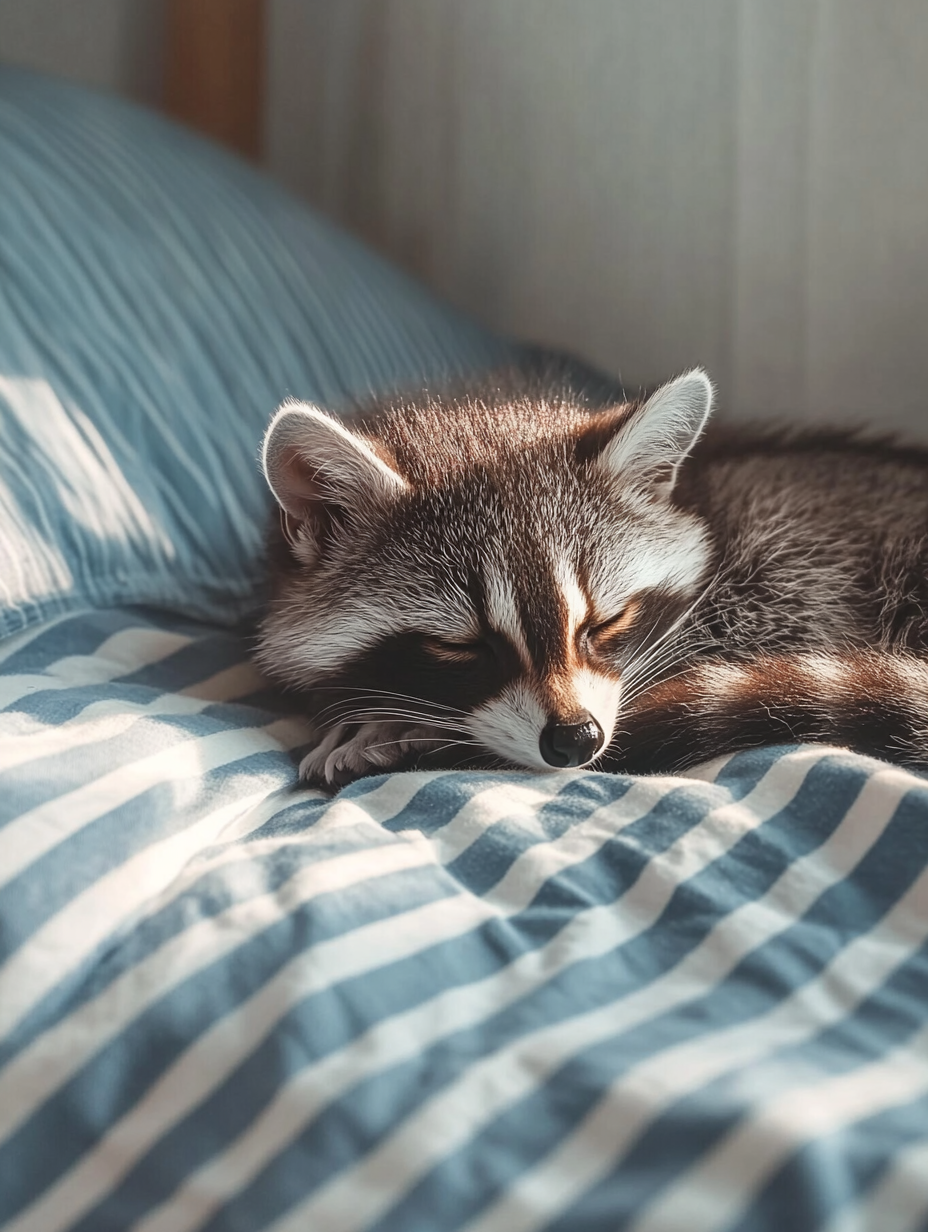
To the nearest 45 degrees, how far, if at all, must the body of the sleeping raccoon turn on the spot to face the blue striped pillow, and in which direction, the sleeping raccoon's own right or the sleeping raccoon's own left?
approximately 90° to the sleeping raccoon's own right

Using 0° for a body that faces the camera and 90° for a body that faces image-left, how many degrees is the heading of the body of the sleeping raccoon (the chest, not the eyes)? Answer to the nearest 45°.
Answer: approximately 45°
